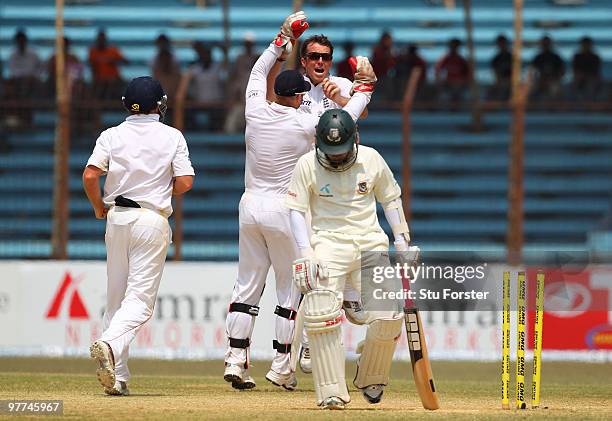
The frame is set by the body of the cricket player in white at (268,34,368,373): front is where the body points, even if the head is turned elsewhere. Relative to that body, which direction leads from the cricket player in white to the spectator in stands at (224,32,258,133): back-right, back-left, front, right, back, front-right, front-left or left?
back

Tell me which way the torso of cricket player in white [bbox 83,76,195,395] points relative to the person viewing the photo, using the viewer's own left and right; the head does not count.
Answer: facing away from the viewer and to the right of the viewer

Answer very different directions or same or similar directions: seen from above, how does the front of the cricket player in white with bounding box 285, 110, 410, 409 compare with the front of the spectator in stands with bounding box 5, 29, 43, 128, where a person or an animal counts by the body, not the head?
same or similar directions

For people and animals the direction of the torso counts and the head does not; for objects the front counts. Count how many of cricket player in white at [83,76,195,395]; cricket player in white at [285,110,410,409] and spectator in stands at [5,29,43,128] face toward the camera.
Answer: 2

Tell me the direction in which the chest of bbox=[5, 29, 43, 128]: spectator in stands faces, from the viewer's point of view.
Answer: toward the camera

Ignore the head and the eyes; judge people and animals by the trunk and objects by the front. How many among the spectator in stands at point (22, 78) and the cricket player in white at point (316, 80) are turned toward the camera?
2

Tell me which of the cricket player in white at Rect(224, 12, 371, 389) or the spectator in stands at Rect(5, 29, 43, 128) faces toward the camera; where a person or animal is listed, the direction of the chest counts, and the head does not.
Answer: the spectator in stands

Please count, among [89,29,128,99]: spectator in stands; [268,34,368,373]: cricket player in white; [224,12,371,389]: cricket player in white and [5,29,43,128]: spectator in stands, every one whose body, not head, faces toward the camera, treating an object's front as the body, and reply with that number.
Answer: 3

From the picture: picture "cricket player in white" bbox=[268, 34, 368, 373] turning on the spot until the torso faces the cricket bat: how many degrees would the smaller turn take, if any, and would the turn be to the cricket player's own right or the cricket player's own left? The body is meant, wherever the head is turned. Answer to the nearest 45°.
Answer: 0° — they already face it

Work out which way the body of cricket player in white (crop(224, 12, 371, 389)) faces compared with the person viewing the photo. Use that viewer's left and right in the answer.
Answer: facing away from the viewer and to the right of the viewer

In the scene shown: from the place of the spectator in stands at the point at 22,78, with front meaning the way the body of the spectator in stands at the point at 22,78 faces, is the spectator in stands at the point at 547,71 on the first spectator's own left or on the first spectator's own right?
on the first spectator's own left

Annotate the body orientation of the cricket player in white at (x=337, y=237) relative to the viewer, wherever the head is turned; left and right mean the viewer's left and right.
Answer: facing the viewer

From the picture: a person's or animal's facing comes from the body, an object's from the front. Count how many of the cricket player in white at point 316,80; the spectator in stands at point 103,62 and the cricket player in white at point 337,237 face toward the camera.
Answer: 3

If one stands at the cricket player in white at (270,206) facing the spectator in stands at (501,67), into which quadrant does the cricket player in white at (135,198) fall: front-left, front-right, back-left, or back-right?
back-left

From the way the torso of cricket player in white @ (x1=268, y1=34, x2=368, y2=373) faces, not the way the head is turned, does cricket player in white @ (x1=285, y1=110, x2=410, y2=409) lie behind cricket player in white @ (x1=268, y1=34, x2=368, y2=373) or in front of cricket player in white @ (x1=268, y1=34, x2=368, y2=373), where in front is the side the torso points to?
in front

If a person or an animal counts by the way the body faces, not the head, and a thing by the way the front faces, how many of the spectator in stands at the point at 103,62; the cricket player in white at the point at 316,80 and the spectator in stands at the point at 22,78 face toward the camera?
3

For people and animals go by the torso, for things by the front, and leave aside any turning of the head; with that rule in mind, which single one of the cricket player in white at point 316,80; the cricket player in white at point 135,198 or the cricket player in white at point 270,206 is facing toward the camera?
the cricket player in white at point 316,80

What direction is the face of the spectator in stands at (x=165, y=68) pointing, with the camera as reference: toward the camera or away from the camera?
toward the camera

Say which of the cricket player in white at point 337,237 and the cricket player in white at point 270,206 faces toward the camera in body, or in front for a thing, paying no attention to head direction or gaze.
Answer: the cricket player in white at point 337,237
